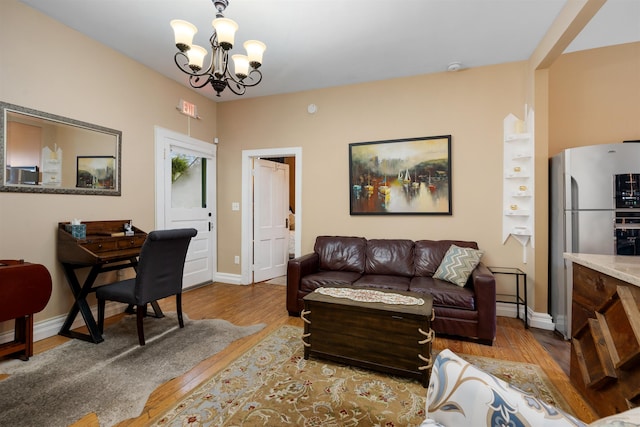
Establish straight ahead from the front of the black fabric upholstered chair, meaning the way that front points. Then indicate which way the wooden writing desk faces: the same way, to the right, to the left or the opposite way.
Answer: the opposite way

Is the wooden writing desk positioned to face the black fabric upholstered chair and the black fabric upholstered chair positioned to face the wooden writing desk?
yes

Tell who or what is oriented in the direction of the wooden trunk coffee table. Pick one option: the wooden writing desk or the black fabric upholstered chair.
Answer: the wooden writing desk

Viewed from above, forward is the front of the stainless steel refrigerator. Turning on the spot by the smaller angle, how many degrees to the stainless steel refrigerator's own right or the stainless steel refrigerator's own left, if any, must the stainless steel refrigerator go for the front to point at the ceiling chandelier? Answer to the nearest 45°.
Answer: approximately 45° to the stainless steel refrigerator's own right

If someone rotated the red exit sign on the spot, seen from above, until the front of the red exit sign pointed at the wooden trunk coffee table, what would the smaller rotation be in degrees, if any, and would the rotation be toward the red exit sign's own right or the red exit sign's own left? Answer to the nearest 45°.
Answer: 0° — it already faces it

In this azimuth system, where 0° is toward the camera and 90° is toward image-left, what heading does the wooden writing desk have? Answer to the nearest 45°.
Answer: approximately 315°

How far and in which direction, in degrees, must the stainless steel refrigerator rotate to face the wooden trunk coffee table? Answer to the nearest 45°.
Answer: approximately 45° to its right
